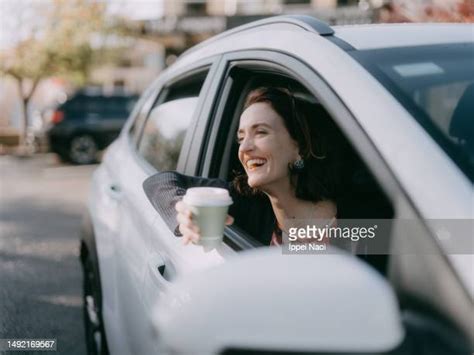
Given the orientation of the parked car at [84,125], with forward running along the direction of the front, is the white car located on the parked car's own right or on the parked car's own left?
on the parked car's own right

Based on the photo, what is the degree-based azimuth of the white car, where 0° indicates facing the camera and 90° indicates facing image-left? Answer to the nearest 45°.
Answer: approximately 315°

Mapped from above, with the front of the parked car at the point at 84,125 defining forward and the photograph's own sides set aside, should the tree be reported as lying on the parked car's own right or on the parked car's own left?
on the parked car's own left

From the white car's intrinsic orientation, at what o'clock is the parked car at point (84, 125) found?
The parked car is roughly at 7 o'clock from the white car.

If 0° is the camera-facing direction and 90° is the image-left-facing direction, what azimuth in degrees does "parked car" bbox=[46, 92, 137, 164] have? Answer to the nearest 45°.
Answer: approximately 270°

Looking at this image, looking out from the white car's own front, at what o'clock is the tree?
The tree is roughly at 7 o'clock from the white car.
